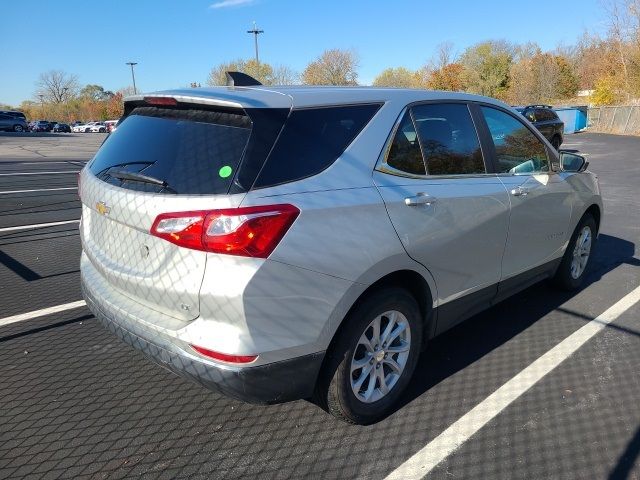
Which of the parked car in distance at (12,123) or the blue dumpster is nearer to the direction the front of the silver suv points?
the blue dumpster

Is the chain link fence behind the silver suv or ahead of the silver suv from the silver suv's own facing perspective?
ahead

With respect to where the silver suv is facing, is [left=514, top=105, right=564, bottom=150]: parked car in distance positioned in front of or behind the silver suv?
in front

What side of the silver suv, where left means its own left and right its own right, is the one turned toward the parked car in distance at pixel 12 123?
left

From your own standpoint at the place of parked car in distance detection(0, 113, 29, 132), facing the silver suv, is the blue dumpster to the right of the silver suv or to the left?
left

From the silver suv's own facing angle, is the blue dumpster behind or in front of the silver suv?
in front

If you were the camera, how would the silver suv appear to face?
facing away from the viewer and to the right of the viewer
